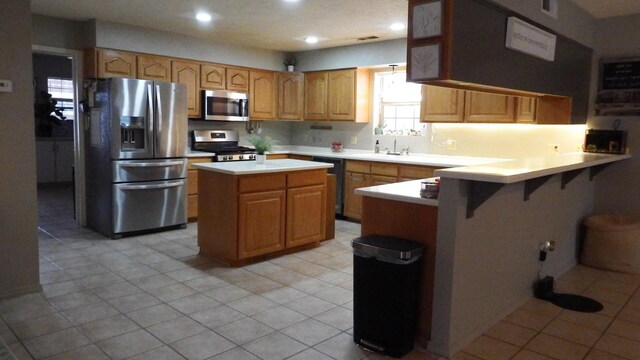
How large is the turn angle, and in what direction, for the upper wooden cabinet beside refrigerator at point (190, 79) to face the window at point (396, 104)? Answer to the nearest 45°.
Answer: approximately 45° to its left

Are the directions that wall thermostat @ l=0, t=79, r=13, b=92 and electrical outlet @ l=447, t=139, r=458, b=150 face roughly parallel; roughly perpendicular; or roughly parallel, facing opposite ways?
roughly perpendicular

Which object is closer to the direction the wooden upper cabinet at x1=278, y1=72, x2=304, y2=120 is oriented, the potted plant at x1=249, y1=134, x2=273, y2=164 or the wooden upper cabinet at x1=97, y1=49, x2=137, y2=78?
the potted plant

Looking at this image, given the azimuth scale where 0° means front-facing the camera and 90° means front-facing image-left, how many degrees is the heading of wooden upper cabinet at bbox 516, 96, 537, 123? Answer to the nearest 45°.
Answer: approximately 0°

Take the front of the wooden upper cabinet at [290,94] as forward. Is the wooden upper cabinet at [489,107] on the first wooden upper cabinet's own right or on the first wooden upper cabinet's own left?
on the first wooden upper cabinet's own left

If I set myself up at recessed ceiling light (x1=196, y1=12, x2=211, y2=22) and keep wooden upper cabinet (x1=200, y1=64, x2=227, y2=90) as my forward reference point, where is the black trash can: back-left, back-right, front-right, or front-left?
back-right

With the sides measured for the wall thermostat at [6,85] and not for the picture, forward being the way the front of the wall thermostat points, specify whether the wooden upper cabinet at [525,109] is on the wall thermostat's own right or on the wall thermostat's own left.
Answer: on the wall thermostat's own left

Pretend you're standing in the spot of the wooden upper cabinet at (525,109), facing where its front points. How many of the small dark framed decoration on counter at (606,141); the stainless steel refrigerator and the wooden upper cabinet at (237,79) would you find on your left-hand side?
1

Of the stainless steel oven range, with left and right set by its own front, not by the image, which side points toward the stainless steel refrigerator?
right

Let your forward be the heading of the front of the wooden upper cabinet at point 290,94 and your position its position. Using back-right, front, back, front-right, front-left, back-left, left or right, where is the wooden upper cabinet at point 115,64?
front-right

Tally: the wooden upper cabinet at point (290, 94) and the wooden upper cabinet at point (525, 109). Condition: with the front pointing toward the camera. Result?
2

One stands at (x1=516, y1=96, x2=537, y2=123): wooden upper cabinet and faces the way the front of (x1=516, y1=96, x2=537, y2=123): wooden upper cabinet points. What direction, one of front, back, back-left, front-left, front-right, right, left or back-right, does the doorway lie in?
right
